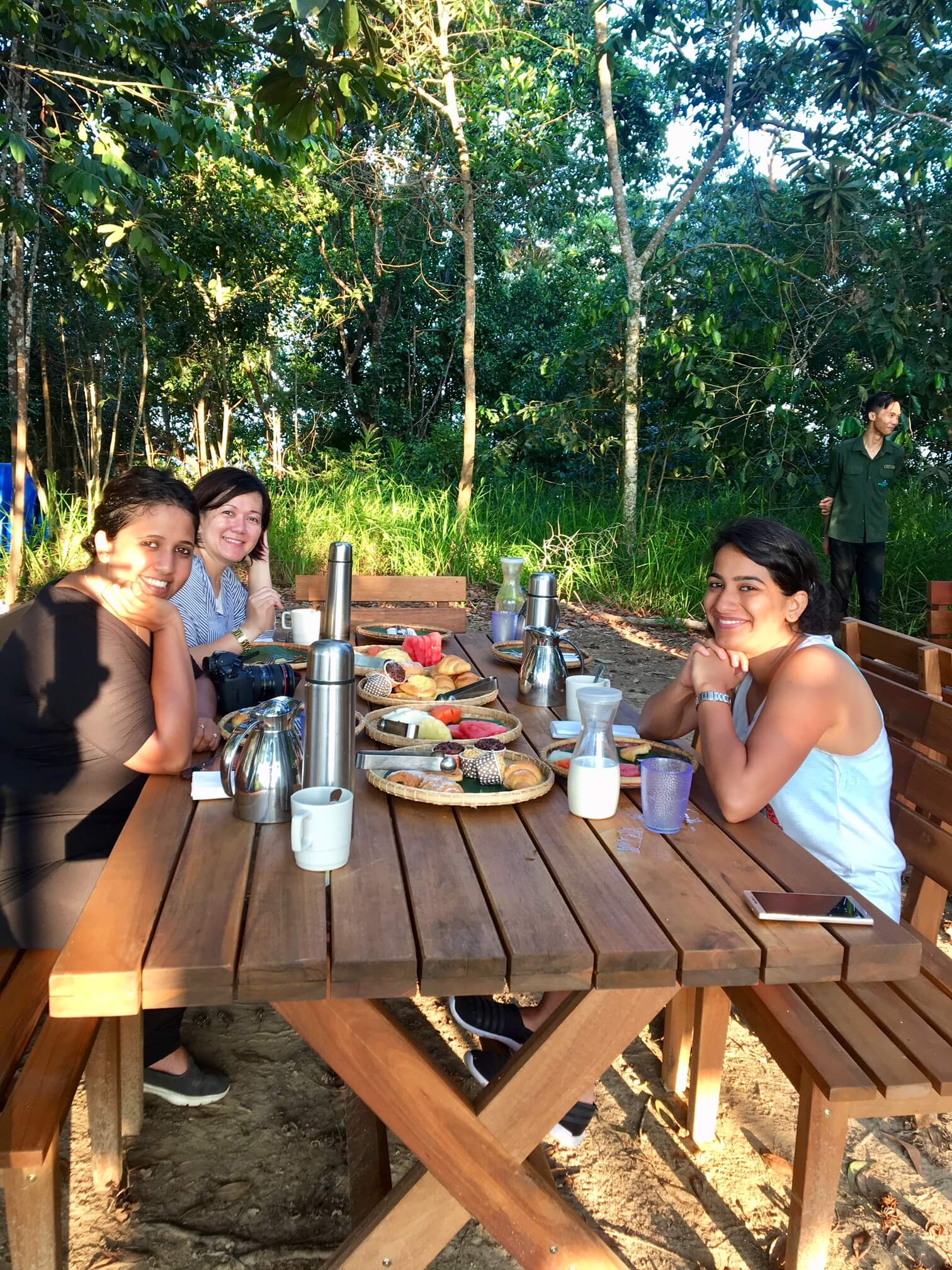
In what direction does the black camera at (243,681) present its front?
to the viewer's right

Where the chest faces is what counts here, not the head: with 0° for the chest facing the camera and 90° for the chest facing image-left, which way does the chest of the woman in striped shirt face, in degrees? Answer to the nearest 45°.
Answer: approximately 315°

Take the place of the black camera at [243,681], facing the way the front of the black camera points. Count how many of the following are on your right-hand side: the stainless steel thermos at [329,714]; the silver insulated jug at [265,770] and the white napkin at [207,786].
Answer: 3

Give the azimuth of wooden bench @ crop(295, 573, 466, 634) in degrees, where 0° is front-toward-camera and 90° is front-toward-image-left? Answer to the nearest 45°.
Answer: approximately 0°

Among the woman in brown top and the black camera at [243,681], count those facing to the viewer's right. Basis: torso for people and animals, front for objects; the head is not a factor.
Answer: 2

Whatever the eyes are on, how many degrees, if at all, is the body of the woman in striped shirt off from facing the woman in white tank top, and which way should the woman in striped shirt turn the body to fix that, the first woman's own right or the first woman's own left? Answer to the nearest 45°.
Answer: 0° — they already face them

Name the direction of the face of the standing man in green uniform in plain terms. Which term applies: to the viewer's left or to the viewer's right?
to the viewer's right

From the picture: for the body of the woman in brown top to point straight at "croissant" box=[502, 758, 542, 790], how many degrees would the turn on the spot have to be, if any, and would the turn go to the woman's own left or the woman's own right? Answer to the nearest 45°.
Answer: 0° — they already face it

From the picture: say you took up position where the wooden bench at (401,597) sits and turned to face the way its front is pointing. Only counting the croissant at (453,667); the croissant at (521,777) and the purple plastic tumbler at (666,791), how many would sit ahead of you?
3

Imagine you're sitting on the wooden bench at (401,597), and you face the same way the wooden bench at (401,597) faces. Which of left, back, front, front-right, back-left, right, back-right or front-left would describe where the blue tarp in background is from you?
back-right
